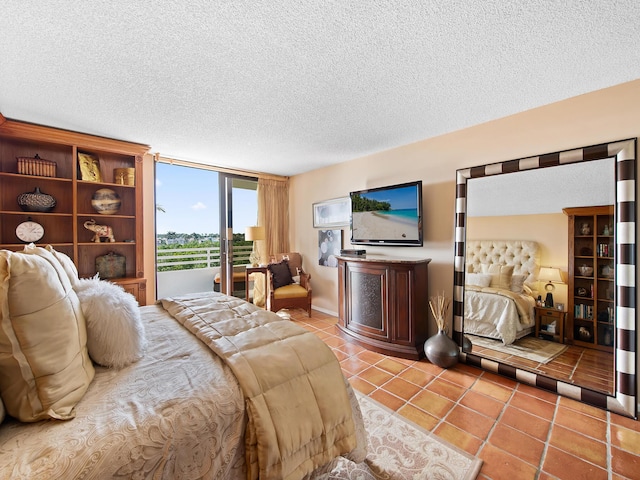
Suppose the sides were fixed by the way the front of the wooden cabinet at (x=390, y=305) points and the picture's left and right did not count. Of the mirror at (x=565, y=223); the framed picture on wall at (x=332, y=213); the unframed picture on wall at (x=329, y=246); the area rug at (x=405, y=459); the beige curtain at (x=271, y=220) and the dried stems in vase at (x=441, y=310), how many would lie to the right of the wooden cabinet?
3

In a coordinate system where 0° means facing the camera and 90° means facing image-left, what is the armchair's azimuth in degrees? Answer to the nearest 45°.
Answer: approximately 0°

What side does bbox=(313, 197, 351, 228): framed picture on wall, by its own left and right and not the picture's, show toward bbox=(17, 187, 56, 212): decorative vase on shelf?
front

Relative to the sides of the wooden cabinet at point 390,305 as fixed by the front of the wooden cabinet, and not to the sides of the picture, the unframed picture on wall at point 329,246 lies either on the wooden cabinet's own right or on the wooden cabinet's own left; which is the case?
on the wooden cabinet's own right

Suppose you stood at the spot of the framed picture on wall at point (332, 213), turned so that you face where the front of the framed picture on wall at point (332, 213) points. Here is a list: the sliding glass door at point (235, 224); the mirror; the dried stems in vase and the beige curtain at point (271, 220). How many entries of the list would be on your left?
2

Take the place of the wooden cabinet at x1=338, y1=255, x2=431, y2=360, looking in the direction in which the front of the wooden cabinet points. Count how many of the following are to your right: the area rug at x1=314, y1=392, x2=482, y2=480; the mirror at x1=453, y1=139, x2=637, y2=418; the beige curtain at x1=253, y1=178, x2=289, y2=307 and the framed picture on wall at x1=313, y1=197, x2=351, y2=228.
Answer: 2

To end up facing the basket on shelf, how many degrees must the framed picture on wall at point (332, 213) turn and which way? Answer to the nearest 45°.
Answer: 0° — it already faces it

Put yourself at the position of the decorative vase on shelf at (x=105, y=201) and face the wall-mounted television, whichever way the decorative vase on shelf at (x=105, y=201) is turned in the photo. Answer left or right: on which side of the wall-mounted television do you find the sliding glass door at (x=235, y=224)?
left

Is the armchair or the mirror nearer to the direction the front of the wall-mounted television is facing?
the armchair
